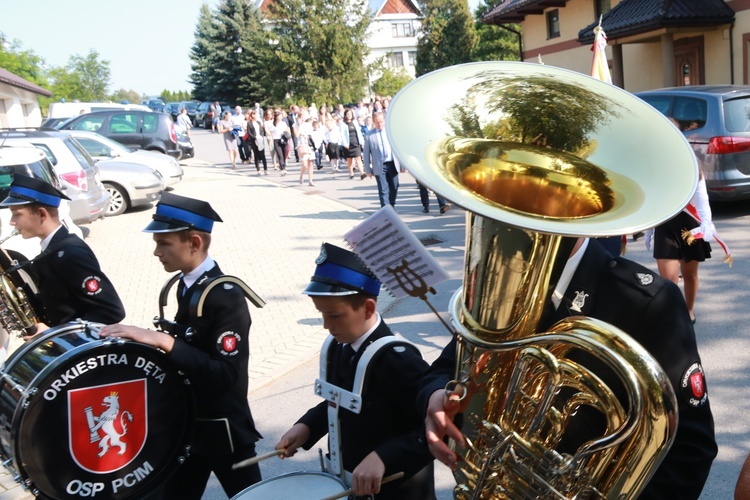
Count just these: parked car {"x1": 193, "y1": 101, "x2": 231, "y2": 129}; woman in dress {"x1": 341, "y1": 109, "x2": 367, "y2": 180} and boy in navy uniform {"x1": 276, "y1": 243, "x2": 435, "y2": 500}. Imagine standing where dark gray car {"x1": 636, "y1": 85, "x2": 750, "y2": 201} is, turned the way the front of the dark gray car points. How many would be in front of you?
2

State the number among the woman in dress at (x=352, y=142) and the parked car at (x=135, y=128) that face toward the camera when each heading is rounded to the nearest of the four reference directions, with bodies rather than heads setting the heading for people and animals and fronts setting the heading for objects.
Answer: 1

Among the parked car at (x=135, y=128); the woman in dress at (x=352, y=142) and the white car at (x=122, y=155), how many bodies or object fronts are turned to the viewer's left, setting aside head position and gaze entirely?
1

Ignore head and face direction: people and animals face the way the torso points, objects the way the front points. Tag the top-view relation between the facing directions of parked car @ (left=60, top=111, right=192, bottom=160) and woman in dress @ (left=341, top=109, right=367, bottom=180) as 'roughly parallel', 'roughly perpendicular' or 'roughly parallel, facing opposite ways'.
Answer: roughly perpendicular

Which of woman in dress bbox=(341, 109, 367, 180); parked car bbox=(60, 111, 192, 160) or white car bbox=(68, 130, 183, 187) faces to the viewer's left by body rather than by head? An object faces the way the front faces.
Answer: the parked car

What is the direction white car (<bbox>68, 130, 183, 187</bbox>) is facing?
to the viewer's right

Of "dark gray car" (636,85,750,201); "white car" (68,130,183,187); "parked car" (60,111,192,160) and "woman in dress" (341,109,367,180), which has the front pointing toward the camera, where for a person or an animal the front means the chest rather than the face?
the woman in dress

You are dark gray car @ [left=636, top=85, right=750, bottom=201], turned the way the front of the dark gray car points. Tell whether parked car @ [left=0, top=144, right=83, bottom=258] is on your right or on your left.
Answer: on your left

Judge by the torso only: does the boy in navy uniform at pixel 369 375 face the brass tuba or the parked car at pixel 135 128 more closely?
the brass tuba

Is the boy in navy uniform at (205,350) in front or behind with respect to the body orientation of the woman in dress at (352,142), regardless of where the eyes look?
in front

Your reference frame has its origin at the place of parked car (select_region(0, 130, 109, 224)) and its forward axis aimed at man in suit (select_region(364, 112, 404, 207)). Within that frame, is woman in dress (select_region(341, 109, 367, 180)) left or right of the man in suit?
left

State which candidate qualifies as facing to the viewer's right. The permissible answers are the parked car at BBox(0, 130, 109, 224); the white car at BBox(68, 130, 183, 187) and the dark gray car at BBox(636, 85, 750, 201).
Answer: the white car
